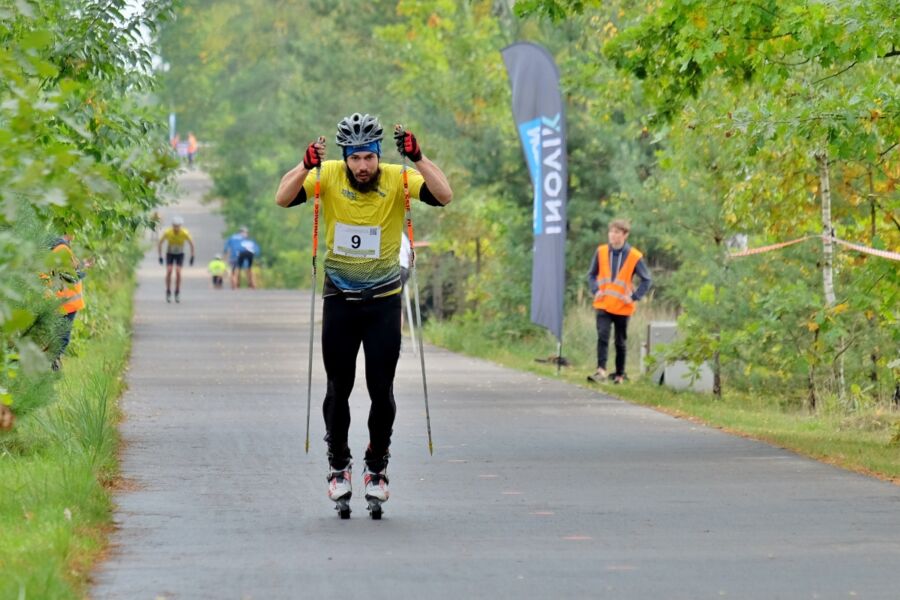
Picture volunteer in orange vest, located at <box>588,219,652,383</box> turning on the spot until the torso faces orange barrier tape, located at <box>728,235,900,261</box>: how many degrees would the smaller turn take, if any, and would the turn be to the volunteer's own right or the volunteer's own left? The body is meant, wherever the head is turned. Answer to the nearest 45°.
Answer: approximately 90° to the volunteer's own left

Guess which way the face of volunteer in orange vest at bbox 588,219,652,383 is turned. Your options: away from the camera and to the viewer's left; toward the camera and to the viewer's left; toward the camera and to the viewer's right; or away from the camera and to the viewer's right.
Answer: toward the camera and to the viewer's left

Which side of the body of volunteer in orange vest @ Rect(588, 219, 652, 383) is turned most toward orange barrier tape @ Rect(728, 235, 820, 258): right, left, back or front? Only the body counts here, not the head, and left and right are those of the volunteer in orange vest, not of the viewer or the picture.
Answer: left
